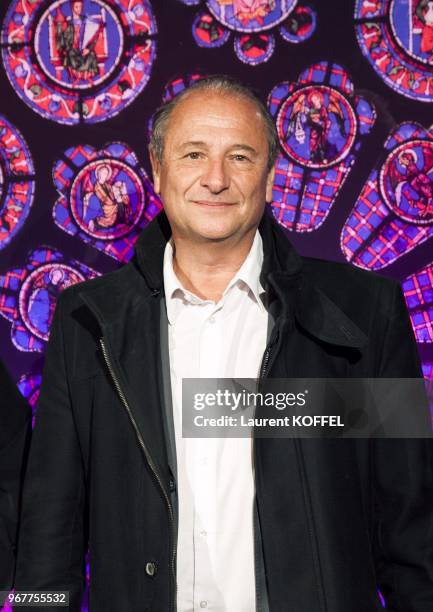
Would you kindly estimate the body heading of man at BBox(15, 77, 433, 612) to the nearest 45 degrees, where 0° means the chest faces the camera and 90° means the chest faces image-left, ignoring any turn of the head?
approximately 0°
